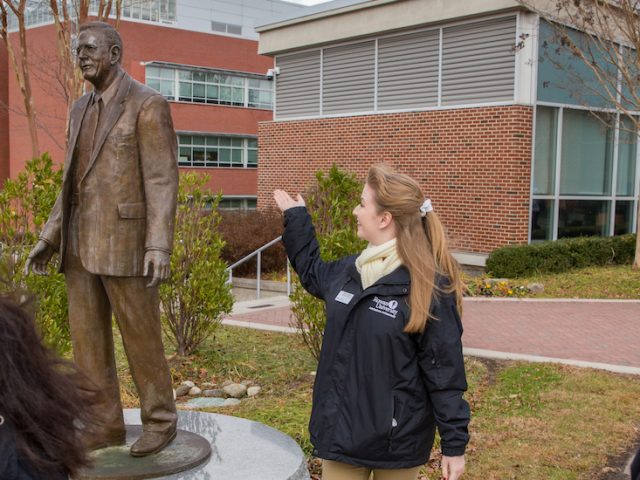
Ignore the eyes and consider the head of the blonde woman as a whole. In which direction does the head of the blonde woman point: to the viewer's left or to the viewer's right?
to the viewer's left

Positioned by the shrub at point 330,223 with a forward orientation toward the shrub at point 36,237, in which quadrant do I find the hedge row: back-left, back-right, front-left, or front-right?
back-right

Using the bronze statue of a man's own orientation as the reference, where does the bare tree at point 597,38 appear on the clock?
The bare tree is roughly at 6 o'clock from the bronze statue of a man.

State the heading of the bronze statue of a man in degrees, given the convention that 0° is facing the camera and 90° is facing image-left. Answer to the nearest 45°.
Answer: approximately 45°

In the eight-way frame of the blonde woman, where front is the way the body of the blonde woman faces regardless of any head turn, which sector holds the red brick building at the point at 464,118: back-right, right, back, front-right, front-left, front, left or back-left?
back-right
